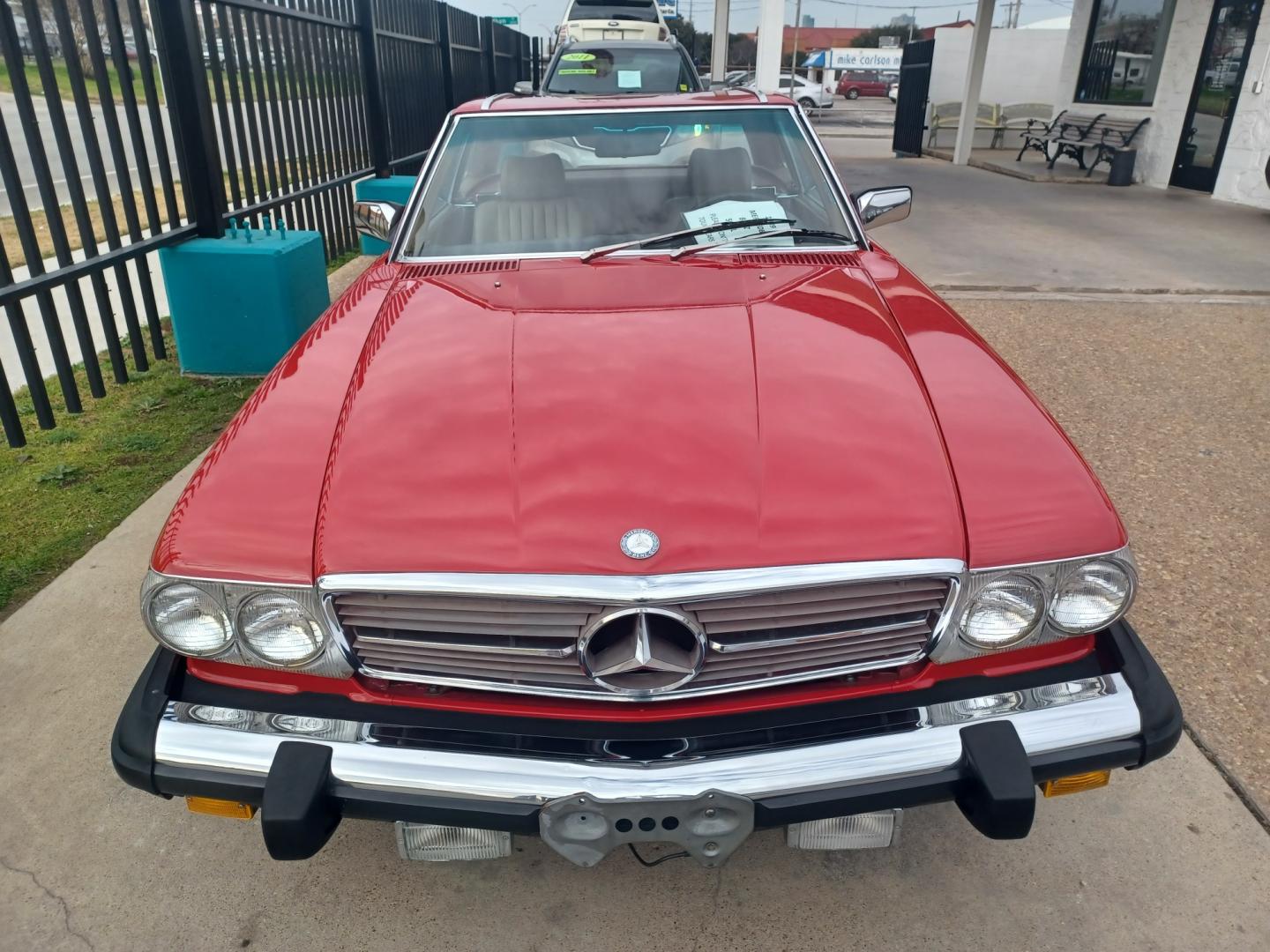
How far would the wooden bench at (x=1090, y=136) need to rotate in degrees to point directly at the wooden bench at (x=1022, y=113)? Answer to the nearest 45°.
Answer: approximately 135° to its right

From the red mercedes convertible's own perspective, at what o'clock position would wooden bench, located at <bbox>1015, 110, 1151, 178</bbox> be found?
The wooden bench is roughly at 7 o'clock from the red mercedes convertible.

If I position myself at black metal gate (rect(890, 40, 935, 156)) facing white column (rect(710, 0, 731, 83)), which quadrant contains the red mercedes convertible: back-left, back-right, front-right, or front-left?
back-left

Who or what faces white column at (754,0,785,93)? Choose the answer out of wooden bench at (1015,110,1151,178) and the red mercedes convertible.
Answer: the wooden bench

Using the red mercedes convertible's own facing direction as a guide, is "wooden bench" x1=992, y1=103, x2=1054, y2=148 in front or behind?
behind

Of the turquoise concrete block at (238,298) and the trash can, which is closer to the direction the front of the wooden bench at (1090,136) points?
the turquoise concrete block

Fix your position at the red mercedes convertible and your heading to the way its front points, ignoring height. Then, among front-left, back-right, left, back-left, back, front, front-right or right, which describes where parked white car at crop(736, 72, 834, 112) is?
back

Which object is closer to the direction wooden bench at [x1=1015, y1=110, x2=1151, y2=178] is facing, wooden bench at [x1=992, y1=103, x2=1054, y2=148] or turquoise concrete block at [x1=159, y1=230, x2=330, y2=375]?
the turquoise concrete block

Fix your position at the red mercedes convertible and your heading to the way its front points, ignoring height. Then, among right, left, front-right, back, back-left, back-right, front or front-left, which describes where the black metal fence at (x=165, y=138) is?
back-right

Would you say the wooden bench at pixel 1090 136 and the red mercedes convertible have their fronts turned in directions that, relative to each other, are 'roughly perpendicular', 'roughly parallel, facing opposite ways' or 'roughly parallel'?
roughly perpendicular

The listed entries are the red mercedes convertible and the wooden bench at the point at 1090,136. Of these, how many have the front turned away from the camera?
0

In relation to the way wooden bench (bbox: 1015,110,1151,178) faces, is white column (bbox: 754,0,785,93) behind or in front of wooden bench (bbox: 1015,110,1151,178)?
in front

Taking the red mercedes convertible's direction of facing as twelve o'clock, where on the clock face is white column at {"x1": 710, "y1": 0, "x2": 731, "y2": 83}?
The white column is roughly at 6 o'clock from the red mercedes convertible.

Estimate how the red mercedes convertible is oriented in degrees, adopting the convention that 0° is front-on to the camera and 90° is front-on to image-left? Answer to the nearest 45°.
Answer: approximately 0°
